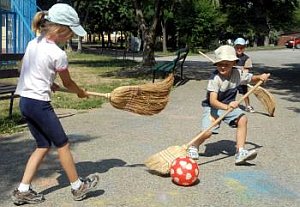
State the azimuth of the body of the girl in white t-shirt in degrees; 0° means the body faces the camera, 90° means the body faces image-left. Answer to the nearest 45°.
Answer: approximately 270°

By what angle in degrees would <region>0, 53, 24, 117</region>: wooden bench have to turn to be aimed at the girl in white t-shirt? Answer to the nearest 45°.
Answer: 0° — it already faces them

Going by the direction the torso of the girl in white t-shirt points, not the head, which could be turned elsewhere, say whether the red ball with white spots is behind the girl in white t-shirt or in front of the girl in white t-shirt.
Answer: in front

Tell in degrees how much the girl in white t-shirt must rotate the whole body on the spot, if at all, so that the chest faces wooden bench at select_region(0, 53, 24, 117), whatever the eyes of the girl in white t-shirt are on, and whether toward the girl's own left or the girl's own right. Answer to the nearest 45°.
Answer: approximately 90° to the girl's own left

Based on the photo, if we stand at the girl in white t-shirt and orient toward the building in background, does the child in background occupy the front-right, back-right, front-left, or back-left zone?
front-right

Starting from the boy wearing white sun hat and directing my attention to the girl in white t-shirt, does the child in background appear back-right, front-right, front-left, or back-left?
back-right

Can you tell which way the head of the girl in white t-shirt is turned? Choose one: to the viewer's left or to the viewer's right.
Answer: to the viewer's right

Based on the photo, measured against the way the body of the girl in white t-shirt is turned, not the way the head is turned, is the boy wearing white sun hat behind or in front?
in front

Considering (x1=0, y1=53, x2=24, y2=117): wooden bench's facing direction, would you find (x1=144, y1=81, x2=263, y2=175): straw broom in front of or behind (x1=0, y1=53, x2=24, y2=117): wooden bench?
in front
